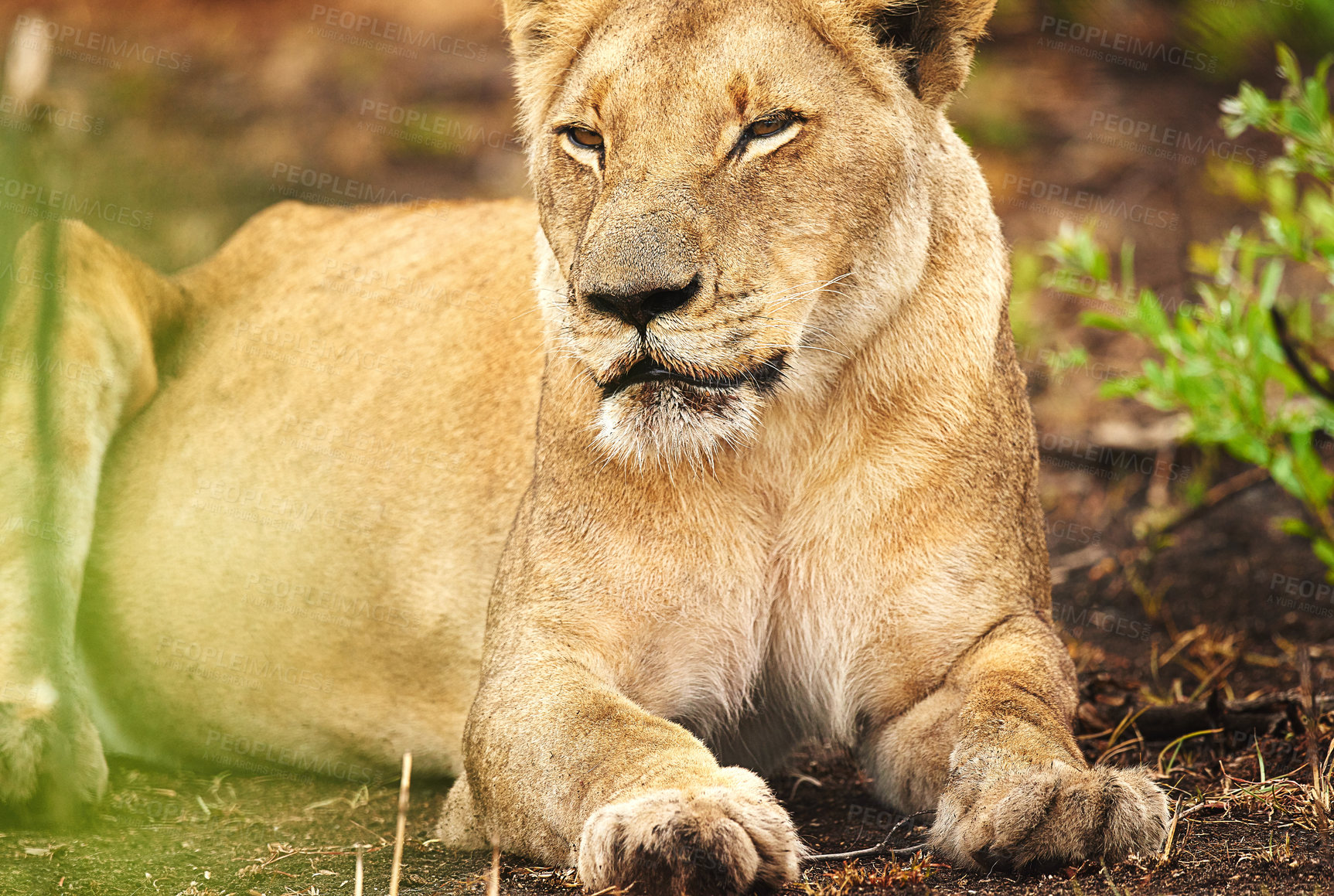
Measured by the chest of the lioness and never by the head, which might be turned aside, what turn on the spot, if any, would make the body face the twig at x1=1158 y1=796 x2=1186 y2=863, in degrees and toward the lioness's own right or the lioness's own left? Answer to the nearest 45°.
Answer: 0° — it already faces it

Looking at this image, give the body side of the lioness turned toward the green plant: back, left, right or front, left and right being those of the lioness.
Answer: left

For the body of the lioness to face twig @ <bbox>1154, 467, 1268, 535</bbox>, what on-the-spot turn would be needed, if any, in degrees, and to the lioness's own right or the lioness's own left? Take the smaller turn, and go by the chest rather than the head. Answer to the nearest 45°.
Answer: approximately 90° to the lioness's own left

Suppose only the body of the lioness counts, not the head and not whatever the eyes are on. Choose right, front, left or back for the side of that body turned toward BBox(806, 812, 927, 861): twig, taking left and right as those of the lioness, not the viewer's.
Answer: front

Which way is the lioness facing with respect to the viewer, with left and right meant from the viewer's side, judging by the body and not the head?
facing the viewer and to the right of the viewer

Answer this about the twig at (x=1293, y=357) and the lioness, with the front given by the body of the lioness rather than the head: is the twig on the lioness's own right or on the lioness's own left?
on the lioness's own left
